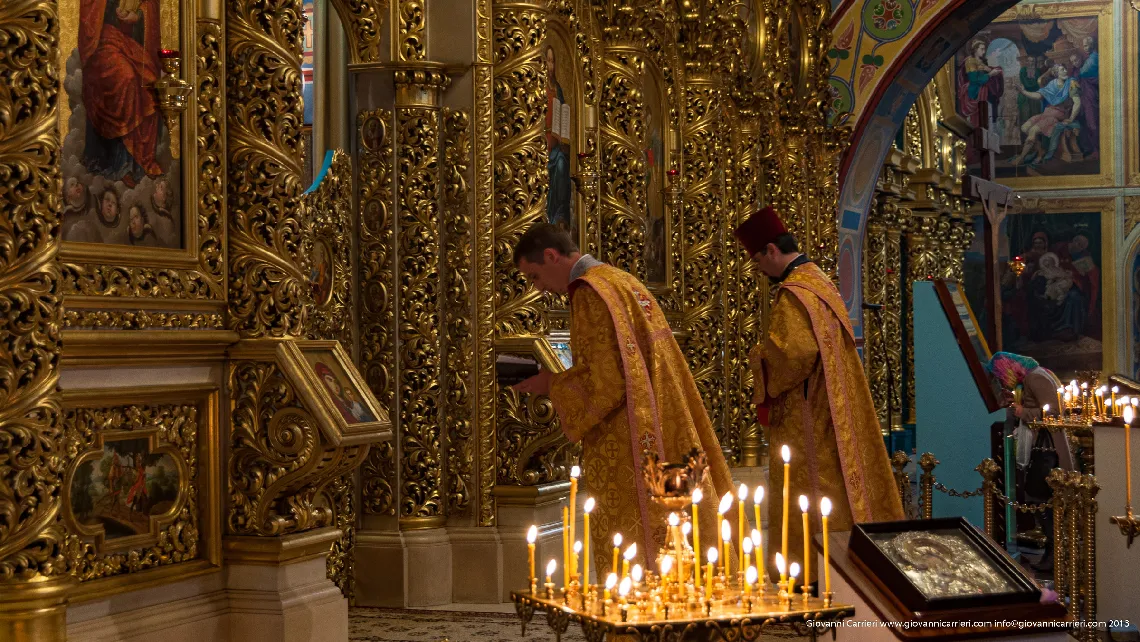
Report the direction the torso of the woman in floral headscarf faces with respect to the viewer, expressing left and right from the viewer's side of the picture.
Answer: facing to the left of the viewer

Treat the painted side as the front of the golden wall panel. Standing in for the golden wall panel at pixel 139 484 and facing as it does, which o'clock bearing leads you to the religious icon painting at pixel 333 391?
The religious icon painting is roughly at 10 o'clock from the golden wall panel.

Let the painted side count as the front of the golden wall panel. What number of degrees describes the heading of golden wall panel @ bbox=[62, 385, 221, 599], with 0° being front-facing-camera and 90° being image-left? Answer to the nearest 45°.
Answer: approximately 315°

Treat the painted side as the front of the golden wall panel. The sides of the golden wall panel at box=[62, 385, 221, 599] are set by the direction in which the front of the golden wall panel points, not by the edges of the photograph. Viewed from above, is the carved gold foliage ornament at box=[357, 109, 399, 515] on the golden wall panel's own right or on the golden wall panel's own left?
on the golden wall panel's own left

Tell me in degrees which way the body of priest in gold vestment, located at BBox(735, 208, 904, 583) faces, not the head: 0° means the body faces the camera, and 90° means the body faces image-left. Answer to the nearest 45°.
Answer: approximately 90°

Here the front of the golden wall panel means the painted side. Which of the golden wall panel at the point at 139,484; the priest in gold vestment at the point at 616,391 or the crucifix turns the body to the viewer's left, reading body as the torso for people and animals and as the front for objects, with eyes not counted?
the priest in gold vestment

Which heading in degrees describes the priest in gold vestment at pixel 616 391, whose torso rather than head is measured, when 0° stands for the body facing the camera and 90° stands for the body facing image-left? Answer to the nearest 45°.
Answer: approximately 90°

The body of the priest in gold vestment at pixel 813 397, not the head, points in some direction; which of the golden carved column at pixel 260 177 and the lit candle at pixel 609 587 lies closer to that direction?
the golden carved column

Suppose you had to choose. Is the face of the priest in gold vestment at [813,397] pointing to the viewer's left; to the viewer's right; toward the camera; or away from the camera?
to the viewer's left

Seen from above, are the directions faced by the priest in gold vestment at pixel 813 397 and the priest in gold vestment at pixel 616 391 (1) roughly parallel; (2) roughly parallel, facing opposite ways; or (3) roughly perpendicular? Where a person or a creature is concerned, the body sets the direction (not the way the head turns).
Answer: roughly parallel

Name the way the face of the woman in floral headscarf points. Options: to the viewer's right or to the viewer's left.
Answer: to the viewer's left

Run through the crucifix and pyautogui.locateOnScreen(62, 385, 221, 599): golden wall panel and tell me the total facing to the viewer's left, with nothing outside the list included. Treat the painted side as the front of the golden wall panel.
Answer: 0

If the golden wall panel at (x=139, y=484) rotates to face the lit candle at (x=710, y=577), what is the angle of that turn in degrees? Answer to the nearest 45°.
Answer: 0° — it already faces it
